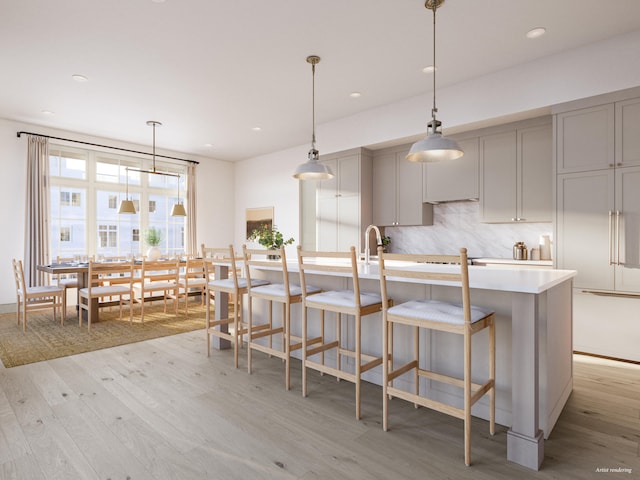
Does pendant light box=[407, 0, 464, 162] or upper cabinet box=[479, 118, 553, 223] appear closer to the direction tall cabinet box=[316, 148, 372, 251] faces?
the pendant light

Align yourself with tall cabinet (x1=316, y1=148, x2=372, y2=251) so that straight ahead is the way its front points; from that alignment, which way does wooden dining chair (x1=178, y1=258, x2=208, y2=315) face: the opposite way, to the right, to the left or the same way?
to the right

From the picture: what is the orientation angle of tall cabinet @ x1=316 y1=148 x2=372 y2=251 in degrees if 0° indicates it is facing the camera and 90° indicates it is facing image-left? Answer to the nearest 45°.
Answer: approximately 45°

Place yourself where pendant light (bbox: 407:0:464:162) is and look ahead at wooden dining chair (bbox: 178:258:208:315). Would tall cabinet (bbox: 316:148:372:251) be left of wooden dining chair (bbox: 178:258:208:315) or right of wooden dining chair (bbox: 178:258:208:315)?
right

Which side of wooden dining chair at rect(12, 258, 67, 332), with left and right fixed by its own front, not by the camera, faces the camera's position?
right

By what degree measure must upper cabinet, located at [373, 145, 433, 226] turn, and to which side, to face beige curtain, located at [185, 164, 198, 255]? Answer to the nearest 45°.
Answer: approximately 45° to its right

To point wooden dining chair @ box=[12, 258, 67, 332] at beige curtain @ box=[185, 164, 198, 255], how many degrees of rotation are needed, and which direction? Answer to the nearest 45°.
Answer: approximately 45° to its left

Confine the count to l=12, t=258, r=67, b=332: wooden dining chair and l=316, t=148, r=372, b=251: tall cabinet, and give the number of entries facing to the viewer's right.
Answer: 1

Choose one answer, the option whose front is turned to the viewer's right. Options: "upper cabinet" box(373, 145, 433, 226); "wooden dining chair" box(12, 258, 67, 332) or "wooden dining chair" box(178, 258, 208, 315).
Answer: "wooden dining chair" box(12, 258, 67, 332)

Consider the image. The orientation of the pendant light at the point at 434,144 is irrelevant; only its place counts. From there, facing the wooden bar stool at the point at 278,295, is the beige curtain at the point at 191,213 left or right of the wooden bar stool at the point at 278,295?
right

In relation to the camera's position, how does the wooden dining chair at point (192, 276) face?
facing away from the viewer and to the left of the viewer
